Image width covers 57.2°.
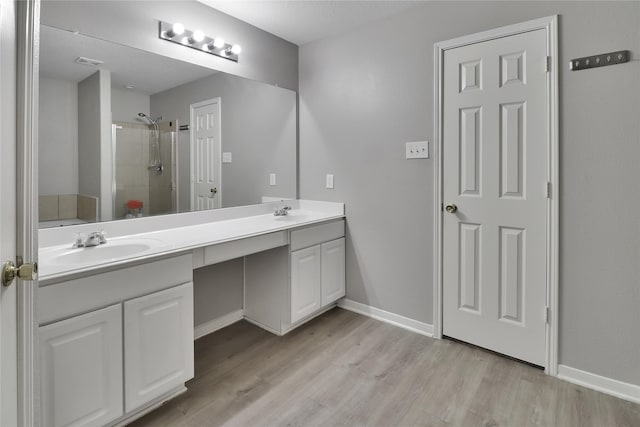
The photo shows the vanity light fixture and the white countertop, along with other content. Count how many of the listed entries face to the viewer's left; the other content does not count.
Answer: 0

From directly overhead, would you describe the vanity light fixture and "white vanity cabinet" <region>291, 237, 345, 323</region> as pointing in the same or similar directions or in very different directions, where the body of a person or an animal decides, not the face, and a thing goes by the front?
same or similar directions

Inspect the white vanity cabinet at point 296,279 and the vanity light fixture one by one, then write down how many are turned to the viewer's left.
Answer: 0

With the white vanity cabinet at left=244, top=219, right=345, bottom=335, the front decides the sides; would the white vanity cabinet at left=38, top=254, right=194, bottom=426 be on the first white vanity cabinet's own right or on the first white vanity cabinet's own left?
on the first white vanity cabinet's own right

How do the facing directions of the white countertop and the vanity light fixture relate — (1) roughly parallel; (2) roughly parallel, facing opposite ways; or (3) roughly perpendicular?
roughly parallel

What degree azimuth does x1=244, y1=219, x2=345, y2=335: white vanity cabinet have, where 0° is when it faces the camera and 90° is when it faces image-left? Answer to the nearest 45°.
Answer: approximately 315°

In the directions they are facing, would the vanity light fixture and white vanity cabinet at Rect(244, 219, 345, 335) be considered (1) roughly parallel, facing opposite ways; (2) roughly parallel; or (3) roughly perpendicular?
roughly parallel
